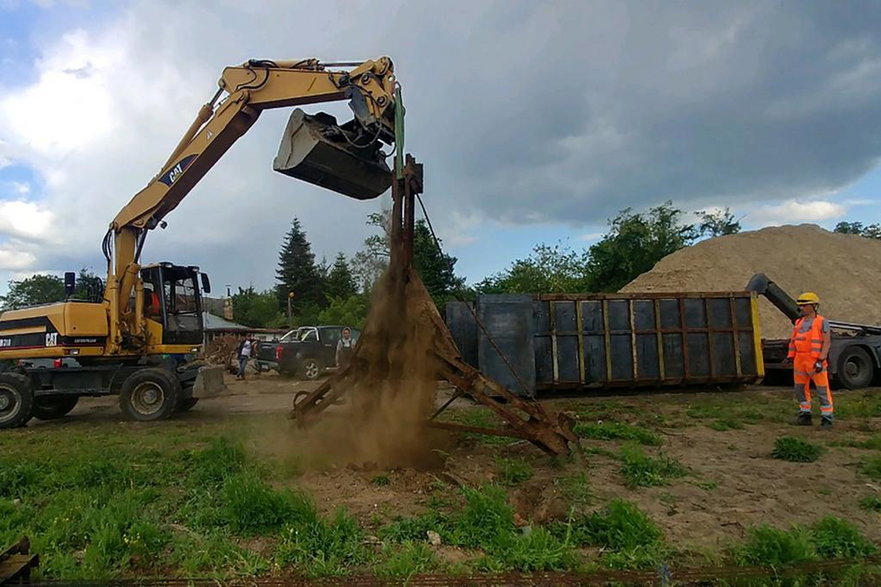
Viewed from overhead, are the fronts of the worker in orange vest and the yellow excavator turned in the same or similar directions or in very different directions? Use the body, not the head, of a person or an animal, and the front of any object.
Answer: very different directions

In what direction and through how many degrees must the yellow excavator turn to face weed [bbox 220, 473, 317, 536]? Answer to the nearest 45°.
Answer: approximately 90° to its right

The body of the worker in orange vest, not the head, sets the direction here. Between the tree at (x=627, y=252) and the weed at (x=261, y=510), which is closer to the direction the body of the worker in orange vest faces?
the weed

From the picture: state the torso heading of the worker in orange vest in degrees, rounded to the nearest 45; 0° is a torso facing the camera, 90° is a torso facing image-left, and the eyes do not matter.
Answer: approximately 45°

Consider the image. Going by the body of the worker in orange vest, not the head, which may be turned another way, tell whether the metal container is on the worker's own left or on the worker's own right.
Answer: on the worker's own right

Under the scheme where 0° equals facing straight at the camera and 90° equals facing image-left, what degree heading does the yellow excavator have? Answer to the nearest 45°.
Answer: approximately 270°

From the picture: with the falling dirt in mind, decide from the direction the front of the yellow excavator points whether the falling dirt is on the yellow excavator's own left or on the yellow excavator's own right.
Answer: on the yellow excavator's own right

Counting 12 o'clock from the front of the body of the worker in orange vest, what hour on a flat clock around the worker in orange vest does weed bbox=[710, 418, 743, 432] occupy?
The weed is roughly at 1 o'clock from the worker in orange vest.

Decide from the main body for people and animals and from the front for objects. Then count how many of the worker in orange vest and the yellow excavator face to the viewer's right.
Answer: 1

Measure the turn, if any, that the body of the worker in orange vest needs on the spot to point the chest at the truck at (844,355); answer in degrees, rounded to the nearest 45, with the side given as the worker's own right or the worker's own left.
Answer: approximately 135° to the worker's own right

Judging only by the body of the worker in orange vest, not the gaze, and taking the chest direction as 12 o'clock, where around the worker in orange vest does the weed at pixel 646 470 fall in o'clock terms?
The weed is roughly at 11 o'clock from the worker in orange vest.
